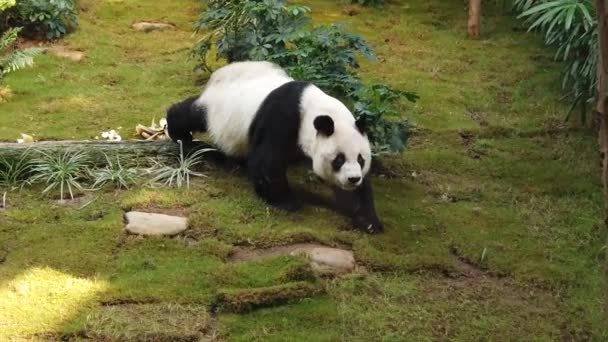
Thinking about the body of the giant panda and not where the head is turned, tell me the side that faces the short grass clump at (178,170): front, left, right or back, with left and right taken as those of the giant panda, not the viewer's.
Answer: back

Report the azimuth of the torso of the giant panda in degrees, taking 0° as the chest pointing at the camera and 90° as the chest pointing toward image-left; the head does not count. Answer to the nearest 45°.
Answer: approximately 315°

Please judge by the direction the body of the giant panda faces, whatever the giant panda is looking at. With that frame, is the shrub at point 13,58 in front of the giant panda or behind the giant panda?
behind

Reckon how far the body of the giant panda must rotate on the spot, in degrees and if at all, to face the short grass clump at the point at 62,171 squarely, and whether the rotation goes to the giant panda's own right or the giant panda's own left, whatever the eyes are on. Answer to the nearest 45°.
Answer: approximately 135° to the giant panda's own right

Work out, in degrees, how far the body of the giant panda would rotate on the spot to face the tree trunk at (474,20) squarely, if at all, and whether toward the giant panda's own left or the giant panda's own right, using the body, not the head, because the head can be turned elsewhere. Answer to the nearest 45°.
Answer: approximately 90° to the giant panda's own left

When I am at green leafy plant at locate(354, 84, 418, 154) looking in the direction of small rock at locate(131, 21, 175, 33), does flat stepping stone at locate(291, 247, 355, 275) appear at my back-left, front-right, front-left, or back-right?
back-left

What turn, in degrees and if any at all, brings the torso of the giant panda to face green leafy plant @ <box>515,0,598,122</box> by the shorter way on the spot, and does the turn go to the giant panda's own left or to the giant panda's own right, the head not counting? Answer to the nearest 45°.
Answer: approximately 90° to the giant panda's own left

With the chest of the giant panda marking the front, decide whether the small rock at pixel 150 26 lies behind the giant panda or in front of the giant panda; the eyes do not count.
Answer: behind

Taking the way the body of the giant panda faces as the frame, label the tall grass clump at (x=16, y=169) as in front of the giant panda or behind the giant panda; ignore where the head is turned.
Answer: behind

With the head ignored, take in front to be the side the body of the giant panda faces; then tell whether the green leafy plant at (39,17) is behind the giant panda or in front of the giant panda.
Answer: behind

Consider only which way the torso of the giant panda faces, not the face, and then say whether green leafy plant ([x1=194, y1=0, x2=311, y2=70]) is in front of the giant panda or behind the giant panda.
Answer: behind

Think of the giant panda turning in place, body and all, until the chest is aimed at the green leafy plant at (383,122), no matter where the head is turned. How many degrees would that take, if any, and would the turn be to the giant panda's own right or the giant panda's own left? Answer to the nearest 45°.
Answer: approximately 90° to the giant panda's own left
